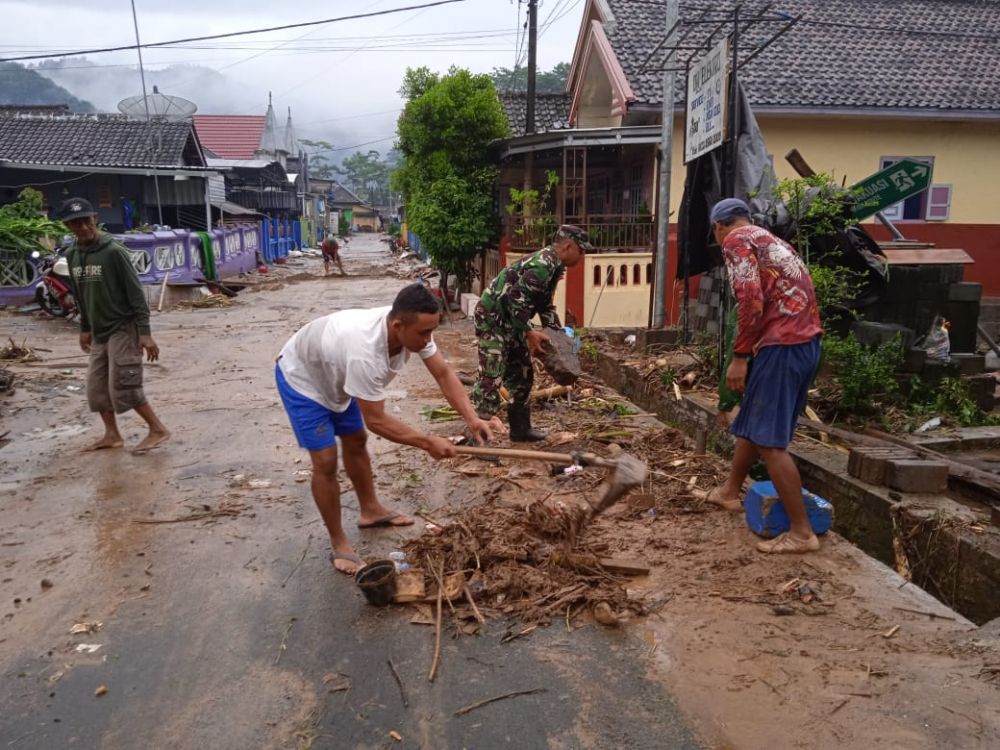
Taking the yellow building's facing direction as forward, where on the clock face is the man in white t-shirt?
The man in white t-shirt is roughly at 11 o'clock from the yellow building.

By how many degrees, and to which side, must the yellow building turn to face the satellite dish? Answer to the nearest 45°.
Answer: approximately 45° to its right

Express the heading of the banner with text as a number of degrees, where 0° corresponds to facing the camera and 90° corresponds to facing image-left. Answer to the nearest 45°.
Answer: approximately 45°

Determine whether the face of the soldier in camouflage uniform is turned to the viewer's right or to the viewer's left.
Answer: to the viewer's right

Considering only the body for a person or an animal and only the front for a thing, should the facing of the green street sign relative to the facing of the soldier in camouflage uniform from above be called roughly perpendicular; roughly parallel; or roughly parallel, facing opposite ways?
roughly perpendicular

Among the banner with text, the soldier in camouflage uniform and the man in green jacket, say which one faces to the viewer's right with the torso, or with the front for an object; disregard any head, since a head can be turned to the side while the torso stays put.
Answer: the soldier in camouflage uniform

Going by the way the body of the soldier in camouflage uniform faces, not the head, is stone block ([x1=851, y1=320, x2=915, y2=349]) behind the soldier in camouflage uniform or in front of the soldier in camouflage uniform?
in front

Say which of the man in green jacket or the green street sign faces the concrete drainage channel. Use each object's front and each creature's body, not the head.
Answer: the green street sign

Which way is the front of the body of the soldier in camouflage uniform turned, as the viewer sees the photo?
to the viewer's right

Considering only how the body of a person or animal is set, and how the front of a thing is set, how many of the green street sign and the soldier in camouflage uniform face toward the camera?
1

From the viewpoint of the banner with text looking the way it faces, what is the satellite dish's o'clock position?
The satellite dish is roughly at 3 o'clock from the banner with text.

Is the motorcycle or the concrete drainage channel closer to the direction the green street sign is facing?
the concrete drainage channel

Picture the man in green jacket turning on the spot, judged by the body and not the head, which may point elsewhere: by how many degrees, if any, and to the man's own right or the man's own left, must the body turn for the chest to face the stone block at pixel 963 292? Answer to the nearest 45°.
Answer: approximately 135° to the man's own left
